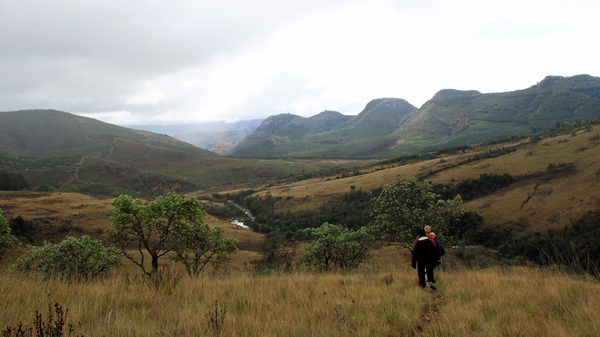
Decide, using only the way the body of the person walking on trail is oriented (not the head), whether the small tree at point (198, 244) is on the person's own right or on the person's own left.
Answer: on the person's own left

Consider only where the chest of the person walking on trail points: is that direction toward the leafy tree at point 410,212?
yes

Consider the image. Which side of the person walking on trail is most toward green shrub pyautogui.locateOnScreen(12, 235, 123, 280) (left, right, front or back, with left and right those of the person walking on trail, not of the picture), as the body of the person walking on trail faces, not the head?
left

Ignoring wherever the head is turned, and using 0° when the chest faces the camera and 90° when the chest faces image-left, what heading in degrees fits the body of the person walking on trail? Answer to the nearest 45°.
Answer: approximately 180°
